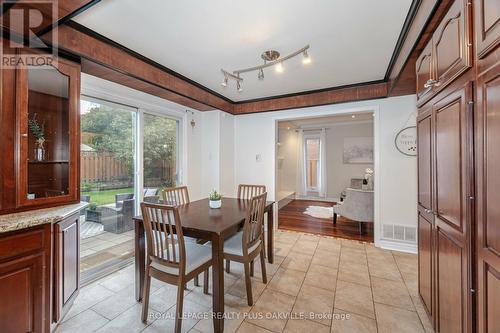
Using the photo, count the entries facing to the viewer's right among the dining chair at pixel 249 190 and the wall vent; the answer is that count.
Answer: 0

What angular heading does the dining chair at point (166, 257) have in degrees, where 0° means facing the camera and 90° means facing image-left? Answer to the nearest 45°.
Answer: approximately 225°

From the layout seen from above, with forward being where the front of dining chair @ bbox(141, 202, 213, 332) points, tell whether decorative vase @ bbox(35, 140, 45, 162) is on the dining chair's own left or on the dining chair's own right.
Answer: on the dining chair's own left

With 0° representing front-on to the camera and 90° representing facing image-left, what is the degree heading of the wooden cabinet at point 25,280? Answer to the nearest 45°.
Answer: approximately 315°

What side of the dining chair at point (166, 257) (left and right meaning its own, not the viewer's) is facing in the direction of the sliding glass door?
left

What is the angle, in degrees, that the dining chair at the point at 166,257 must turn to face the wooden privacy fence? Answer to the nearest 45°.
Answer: approximately 90° to its left

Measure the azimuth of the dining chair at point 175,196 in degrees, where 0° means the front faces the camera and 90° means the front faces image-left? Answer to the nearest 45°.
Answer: approximately 315°

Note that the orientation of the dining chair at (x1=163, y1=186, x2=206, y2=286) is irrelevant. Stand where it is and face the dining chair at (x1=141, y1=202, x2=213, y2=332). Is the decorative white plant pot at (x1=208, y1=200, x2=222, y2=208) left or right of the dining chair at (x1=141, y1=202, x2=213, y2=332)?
left

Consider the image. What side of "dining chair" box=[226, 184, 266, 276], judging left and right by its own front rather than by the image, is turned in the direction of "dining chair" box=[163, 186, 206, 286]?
front

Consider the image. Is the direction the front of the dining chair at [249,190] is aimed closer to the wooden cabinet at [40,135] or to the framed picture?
the wooden cabinet

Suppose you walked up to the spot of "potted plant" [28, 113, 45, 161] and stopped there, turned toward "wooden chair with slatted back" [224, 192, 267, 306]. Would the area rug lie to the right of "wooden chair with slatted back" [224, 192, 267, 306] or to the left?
left

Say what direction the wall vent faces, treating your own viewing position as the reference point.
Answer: facing the viewer and to the left of the viewer

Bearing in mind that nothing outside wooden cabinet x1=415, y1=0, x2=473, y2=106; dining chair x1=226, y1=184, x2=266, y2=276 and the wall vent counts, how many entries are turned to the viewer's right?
0

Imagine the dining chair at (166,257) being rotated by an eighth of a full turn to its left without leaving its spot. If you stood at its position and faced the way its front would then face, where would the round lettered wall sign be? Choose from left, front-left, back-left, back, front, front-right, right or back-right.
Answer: right

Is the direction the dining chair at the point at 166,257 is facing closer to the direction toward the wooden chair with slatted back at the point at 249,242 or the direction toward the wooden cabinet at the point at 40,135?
the wooden chair with slatted back
